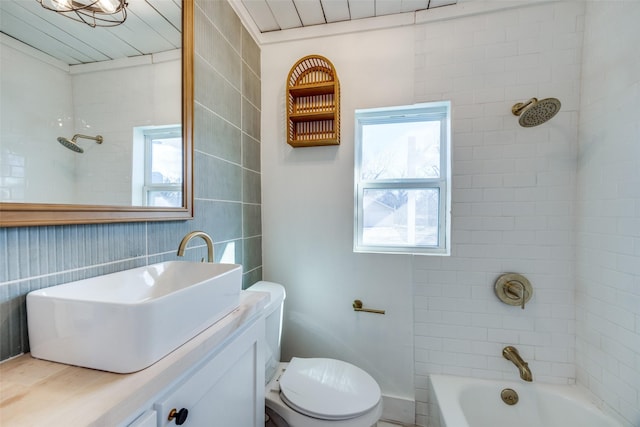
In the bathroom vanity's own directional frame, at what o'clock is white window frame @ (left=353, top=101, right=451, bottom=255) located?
The white window frame is roughly at 10 o'clock from the bathroom vanity.

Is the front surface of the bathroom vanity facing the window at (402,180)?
no

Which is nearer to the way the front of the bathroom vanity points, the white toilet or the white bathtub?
the white bathtub

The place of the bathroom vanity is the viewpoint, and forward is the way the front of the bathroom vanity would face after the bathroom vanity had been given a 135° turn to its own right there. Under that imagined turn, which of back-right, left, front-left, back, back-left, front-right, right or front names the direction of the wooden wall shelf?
back-right

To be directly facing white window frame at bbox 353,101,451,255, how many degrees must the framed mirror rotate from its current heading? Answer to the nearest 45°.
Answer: approximately 45° to its left

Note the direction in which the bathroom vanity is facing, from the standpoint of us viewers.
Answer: facing the viewer and to the right of the viewer

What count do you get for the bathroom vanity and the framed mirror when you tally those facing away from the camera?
0

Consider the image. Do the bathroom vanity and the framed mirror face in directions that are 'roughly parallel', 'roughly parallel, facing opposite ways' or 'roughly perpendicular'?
roughly parallel

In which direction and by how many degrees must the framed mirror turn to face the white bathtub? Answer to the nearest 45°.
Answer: approximately 45° to its left

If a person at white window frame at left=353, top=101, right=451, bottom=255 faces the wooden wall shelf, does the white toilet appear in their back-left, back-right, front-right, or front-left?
front-left

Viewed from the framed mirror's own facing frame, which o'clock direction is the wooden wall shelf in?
The wooden wall shelf is roughly at 10 o'clock from the framed mirror.
